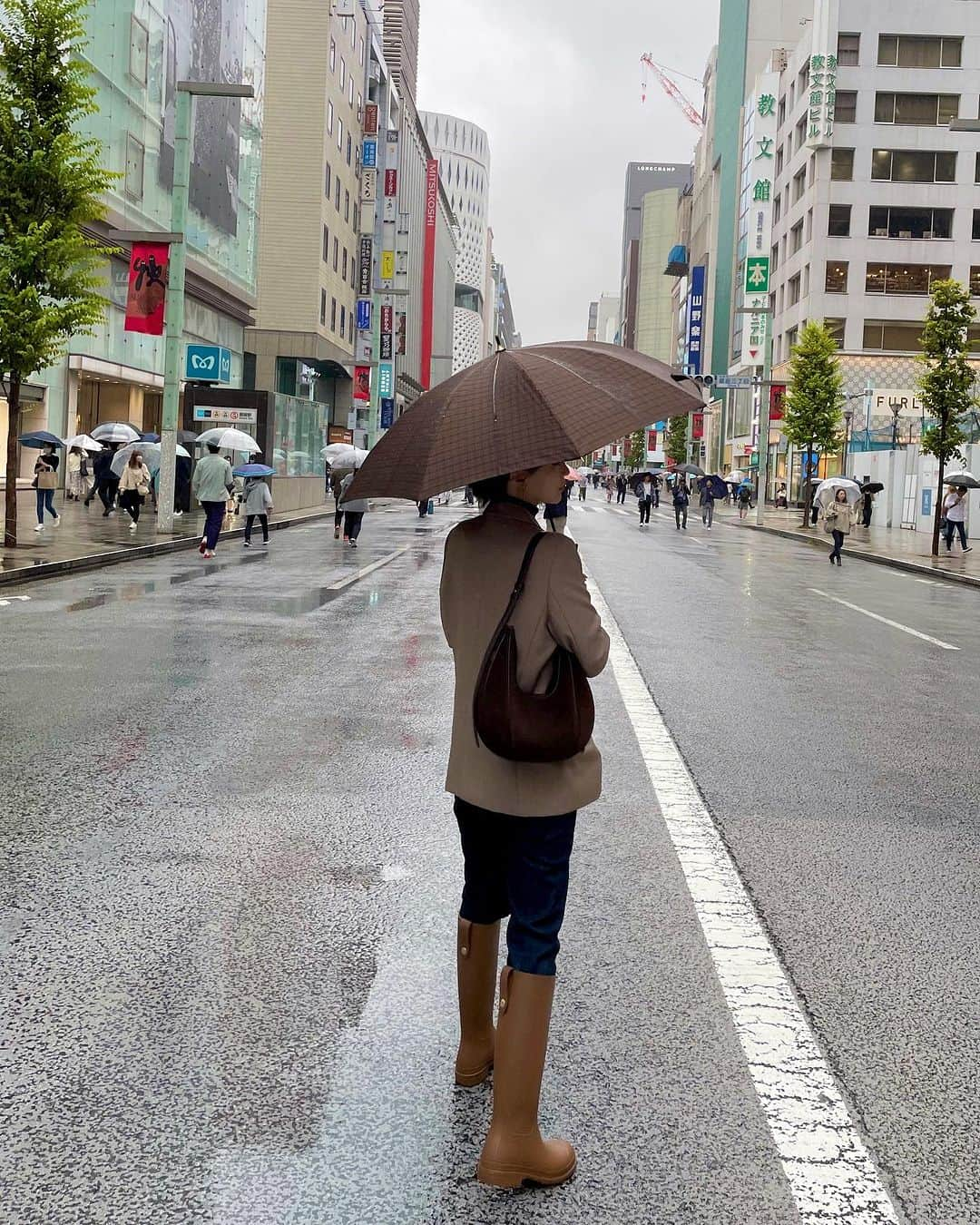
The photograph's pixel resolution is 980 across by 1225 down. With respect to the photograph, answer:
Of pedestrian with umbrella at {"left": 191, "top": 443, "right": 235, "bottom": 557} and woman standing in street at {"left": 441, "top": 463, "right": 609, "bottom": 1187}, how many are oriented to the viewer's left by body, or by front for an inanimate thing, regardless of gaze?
0

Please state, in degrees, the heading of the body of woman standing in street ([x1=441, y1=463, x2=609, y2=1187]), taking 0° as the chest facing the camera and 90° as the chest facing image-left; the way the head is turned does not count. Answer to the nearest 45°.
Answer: approximately 225°

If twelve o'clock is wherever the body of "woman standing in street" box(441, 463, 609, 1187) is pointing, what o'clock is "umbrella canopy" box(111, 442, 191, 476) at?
The umbrella canopy is roughly at 10 o'clock from the woman standing in street.

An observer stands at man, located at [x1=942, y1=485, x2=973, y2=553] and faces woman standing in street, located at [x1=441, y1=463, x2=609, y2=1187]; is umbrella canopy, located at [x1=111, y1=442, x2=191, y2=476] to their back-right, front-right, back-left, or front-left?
front-right

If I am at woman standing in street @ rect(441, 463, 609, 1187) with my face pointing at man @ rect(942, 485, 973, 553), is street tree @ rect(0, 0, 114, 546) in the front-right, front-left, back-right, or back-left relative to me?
front-left

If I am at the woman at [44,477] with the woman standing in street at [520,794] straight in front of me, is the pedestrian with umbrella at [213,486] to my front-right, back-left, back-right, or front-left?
front-left

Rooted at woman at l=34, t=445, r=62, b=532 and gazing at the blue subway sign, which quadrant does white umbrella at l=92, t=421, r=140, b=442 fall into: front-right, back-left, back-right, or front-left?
front-left

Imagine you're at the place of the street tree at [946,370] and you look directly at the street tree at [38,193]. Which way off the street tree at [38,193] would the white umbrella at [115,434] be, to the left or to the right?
right

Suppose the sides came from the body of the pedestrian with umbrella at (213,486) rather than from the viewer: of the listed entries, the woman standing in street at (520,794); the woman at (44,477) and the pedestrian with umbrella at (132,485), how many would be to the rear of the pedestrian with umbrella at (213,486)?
1

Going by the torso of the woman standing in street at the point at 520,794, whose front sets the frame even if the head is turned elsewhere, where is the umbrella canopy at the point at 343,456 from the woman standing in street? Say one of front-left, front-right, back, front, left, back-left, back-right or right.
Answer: front-left
